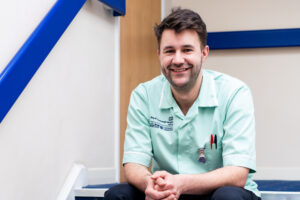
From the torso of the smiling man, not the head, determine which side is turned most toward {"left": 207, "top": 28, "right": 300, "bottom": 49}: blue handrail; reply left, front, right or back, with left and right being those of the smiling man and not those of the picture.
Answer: back

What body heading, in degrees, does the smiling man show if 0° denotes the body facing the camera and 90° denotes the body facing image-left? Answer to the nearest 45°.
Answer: approximately 0°

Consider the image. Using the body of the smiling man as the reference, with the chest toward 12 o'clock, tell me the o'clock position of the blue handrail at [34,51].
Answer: The blue handrail is roughly at 3 o'clock from the smiling man.

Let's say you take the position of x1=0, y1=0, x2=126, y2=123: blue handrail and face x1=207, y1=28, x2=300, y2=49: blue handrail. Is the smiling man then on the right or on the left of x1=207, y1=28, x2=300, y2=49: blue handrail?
right
